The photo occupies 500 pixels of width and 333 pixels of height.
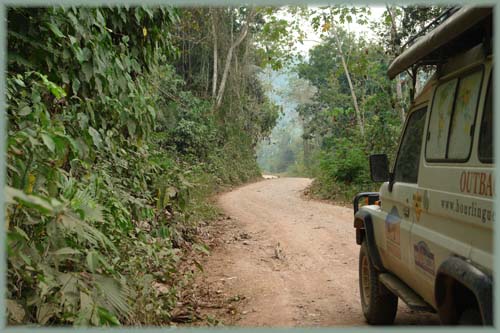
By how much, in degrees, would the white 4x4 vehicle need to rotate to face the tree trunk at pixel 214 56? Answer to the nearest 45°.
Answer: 0° — it already faces it

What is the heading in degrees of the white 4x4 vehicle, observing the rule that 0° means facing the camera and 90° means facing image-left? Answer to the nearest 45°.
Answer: approximately 135°

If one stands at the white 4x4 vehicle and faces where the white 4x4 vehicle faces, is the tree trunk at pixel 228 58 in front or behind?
in front

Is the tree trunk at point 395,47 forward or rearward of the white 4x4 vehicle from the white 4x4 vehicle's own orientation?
forward
